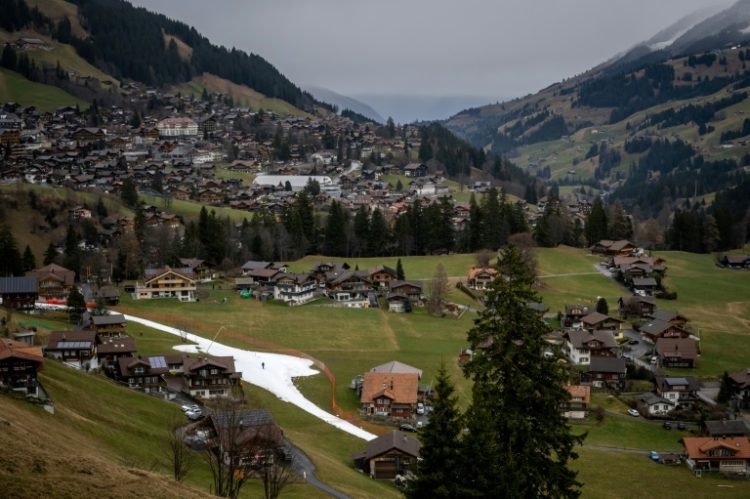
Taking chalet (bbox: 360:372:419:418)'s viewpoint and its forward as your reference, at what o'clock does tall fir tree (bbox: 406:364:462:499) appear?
The tall fir tree is roughly at 12 o'clock from the chalet.

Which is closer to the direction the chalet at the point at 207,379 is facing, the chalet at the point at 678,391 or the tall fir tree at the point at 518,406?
the tall fir tree

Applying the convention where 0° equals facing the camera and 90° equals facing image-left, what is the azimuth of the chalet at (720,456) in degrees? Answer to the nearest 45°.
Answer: approximately 0°

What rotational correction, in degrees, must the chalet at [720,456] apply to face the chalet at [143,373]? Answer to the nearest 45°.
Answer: approximately 90° to its right

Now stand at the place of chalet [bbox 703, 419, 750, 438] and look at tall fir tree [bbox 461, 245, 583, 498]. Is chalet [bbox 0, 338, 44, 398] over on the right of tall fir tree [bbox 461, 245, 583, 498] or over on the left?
right

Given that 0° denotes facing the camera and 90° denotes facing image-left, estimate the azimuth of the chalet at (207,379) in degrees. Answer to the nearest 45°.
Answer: approximately 0°

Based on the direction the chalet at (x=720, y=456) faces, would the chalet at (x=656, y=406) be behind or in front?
behind

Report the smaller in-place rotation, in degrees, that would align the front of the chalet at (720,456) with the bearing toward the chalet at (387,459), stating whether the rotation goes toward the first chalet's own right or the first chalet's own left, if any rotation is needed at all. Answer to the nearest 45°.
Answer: approximately 45° to the first chalet's own right

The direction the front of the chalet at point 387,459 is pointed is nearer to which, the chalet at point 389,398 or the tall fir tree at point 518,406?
the tall fir tree
